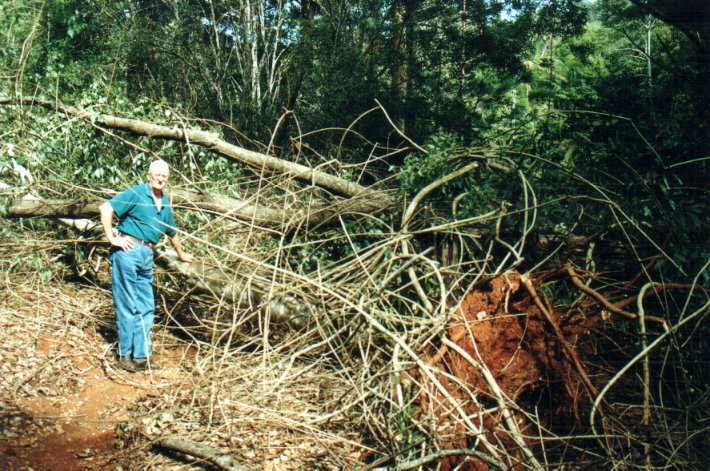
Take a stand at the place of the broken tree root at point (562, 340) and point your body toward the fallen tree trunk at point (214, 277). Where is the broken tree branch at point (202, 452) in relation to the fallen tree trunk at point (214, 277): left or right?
left

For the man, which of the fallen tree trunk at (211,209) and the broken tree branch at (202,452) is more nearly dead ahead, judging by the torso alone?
the broken tree branch

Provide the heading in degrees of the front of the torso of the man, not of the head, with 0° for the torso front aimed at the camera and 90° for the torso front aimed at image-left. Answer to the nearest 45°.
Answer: approximately 315°

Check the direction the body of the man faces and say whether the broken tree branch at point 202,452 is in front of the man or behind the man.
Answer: in front

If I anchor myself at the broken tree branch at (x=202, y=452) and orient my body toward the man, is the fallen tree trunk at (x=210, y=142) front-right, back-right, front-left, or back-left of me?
front-right

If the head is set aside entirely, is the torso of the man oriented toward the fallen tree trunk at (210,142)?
no

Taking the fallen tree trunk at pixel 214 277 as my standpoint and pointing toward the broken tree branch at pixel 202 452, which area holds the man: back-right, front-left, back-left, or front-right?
front-right
